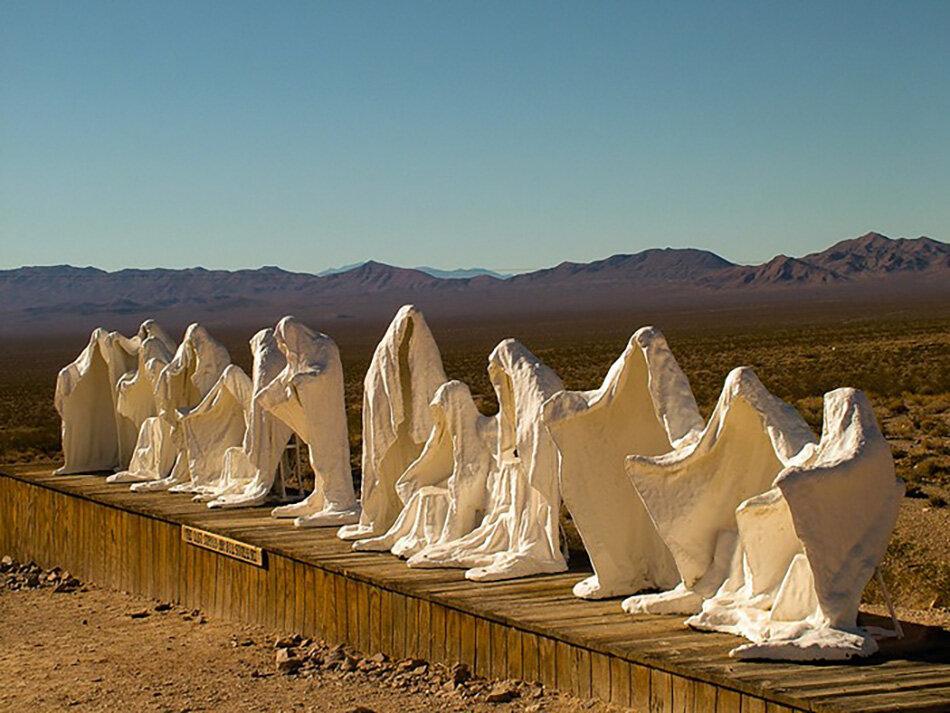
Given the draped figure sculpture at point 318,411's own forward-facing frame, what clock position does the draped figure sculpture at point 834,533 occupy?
the draped figure sculpture at point 834,533 is roughly at 8 o'clock from the draped figure sculpture at point 318,411.

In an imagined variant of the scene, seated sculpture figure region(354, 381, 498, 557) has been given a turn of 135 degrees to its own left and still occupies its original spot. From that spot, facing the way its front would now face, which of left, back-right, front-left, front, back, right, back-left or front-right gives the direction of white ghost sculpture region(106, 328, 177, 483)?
back-left

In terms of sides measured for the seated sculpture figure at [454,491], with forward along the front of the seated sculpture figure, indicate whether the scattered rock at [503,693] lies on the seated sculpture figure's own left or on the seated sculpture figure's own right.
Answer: on the seated sculpture figure's own left

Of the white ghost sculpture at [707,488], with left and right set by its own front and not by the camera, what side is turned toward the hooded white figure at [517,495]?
right

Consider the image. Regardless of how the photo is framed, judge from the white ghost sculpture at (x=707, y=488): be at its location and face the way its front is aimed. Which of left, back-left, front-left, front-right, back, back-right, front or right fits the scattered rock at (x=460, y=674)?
front-right

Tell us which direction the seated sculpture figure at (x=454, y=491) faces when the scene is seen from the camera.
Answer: facing the viewer and to the left of the viewer

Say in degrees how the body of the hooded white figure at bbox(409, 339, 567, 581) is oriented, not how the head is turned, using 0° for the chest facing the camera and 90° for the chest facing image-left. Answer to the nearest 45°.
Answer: approximately 45°

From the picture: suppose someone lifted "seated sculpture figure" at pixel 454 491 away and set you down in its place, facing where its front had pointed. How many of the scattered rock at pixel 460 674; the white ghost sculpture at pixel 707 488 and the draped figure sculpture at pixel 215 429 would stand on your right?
1

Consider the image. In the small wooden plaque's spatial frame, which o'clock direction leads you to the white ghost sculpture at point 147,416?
The white ghost sculpture is roughly at 4 o'clock from the small wooden plaque.

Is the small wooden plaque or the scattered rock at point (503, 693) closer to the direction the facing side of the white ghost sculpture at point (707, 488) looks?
the scattered rock

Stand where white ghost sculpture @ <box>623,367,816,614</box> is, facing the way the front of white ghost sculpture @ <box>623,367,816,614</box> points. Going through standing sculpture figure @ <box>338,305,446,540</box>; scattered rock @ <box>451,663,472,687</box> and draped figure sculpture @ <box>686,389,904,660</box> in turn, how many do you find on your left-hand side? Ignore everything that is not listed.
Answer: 1

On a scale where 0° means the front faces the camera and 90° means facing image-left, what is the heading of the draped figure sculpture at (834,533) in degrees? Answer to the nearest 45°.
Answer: approximately 45°

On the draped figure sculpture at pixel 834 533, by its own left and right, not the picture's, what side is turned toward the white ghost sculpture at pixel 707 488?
right
